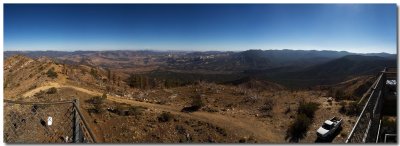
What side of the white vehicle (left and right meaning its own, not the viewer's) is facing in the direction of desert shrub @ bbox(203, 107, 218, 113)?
right

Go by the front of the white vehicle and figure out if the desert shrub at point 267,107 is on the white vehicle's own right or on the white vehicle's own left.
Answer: on the white vehicle's own right

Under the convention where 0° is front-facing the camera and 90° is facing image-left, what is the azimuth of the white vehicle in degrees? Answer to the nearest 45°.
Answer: approximately 45°

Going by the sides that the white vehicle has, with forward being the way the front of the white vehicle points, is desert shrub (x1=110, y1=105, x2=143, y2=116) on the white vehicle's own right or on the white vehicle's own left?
on the white vehicle's own right

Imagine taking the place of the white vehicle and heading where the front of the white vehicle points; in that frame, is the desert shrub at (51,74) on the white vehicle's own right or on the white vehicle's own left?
on the white vehicle's own right

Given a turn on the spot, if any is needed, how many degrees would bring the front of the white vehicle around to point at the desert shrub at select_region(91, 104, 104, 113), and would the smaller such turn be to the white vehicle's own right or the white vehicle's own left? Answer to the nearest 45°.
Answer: approximately 45° to the white vehicle's own right
